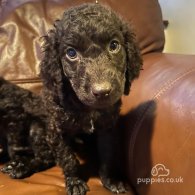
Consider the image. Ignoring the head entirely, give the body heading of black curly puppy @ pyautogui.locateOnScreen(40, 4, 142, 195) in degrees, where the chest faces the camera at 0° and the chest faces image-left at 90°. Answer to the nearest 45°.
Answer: approximately 0°
